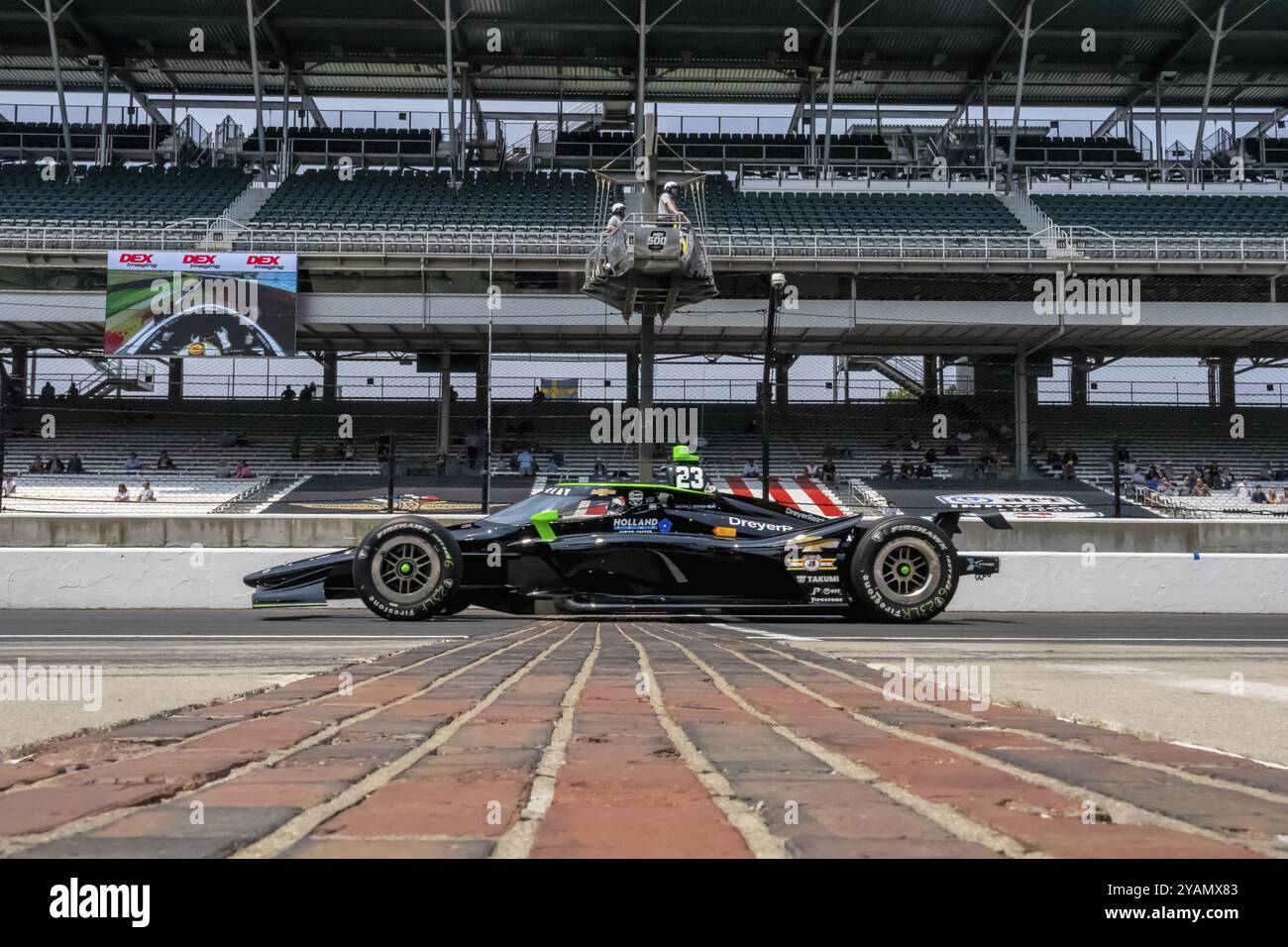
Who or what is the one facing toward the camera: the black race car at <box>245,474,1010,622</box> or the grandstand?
the grandstand

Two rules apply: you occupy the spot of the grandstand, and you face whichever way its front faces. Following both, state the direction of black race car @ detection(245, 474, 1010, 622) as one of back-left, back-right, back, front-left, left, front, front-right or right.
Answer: front

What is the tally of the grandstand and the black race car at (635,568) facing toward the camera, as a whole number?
1

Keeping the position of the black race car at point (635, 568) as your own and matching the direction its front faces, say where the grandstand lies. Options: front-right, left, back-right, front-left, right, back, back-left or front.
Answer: right

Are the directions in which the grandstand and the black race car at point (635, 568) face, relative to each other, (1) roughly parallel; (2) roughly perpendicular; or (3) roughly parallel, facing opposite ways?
roughly perpendicular

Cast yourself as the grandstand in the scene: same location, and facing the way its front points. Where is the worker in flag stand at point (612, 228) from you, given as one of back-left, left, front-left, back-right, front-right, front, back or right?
front

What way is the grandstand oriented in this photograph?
toward the camera

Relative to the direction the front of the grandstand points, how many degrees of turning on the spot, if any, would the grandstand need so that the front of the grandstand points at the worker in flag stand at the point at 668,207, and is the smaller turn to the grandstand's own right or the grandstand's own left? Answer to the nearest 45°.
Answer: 0° — it already faces them

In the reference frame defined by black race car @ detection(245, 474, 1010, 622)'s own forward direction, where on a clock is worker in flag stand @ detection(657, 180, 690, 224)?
The worker in flag stand is roughly at 3 o'clock from the black race car.

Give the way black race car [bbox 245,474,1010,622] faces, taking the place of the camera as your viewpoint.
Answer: facing to the left of the viewer

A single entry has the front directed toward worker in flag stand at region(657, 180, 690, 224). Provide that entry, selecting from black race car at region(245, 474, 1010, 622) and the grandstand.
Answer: the grandstand

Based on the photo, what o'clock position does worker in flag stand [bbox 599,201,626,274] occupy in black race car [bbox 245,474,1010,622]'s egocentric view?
The worker in flag stand is roughly at 3 o'clock from the black race car.
